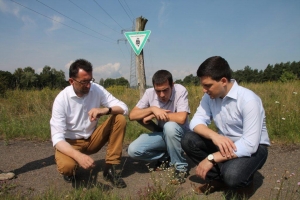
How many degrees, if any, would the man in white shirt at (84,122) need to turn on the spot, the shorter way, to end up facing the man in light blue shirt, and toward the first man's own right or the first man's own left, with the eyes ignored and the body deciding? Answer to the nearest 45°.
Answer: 0° — they already face them

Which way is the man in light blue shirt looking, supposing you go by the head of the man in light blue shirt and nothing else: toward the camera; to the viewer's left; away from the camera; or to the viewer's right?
to the viewer's left

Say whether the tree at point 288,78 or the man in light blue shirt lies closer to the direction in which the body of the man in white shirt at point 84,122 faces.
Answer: the man in light blue shirt

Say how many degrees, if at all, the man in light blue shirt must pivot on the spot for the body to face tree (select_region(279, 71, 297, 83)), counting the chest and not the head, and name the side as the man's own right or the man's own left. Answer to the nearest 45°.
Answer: approximately 135° to the man's own right

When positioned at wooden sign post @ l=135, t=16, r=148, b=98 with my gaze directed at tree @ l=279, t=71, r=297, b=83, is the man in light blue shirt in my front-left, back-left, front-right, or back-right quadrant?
back-right

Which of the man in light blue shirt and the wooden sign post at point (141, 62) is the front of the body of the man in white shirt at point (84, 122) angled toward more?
the man in light blue shirt

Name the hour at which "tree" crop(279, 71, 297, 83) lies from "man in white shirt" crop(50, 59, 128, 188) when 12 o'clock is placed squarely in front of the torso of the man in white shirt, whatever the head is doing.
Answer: The tree is roughly at 9 o'clock from the man in white shirt.

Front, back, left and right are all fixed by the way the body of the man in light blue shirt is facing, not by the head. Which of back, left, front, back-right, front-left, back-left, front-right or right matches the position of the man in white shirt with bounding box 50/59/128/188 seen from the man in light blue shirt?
front-right

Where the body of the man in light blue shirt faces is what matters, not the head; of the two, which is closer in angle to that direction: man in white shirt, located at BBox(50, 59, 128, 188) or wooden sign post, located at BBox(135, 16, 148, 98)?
the man in white shirt

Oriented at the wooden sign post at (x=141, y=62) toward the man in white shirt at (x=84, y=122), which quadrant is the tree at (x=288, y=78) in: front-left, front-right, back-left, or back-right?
back-left

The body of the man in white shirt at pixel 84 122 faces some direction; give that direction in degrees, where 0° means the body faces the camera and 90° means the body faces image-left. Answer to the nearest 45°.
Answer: approximately 315°
